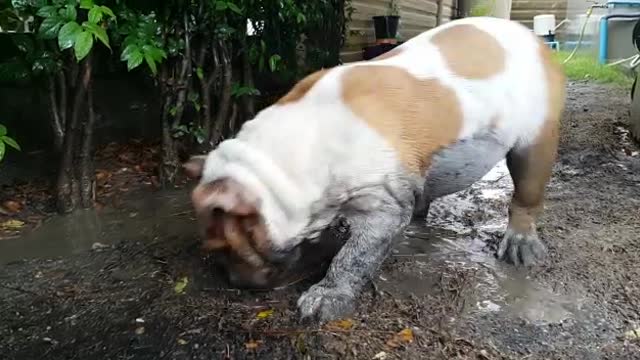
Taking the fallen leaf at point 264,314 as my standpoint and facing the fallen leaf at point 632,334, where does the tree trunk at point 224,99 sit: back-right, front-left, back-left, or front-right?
back-left

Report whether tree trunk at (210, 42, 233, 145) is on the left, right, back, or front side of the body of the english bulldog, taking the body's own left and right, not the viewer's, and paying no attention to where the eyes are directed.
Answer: right

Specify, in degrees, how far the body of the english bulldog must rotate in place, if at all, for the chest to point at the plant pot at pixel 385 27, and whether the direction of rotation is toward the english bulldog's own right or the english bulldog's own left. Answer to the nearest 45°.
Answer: approximately 135° to the english bulldog's own right

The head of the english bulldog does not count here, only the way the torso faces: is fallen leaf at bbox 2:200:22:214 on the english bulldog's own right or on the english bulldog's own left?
on the english bulldog's own right

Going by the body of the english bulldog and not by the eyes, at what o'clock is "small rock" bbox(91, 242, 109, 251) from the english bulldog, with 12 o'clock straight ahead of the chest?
The small rock is roughly at 2 o'clock from the english bulldog.

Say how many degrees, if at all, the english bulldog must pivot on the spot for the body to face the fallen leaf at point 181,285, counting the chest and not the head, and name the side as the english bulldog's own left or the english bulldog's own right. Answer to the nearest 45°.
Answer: approximately 45° to the english bulldog's own right

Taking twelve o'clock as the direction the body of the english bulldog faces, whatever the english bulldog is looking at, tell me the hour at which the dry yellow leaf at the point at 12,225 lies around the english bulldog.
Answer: The dry yellow leaf is roughly at 2 o'clock from the english bulldog.

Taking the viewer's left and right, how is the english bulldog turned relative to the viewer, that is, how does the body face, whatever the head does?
facing the viewer and to the left of the viewer

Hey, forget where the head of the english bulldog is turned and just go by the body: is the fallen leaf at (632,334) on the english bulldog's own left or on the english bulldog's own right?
on the english bulldog's own left

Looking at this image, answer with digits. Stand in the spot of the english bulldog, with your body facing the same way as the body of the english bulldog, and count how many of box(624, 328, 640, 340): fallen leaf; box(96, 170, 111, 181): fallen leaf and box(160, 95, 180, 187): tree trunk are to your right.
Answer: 2

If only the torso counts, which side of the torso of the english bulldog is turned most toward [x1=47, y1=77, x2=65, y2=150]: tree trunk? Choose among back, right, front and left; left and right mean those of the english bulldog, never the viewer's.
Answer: right
